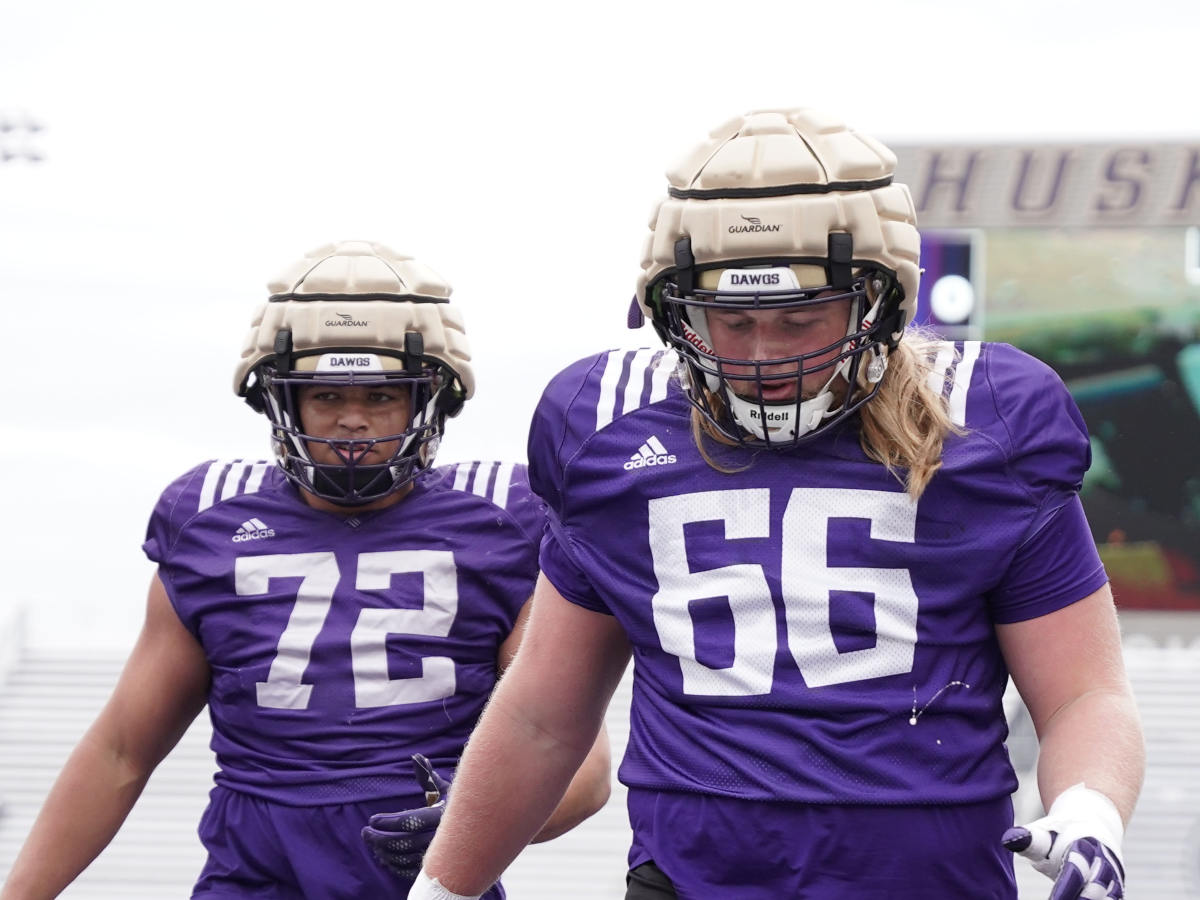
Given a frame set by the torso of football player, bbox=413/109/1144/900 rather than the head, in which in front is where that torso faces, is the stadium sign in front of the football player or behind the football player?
behind

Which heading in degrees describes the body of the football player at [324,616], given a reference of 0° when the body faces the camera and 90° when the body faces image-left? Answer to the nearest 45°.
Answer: approximately 0°

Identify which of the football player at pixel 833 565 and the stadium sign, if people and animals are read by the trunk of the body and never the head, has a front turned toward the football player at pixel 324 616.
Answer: the stadium sign

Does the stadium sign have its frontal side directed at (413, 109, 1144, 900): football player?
yes

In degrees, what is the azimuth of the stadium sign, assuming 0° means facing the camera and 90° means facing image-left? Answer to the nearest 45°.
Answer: approximately 0°

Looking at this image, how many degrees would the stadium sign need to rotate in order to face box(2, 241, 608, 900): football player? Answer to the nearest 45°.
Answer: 0° — it already faces them

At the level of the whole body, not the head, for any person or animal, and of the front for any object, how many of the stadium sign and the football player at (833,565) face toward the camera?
2
